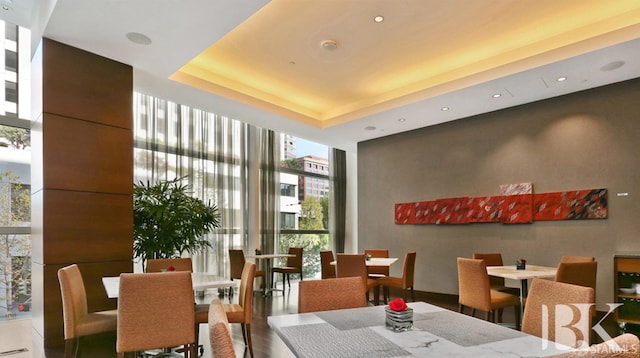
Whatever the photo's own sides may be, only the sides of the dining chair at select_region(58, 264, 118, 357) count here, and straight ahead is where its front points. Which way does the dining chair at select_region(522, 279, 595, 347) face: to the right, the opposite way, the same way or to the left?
to the left

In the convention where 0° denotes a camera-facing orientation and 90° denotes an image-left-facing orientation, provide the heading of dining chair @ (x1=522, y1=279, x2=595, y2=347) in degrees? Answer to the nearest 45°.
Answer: approximately 135°

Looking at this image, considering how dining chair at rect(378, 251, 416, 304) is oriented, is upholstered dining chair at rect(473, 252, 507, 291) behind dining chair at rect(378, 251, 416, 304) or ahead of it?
behind

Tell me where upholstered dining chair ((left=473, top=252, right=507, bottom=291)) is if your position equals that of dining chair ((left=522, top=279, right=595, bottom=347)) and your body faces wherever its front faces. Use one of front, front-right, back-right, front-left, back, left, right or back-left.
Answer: front-right

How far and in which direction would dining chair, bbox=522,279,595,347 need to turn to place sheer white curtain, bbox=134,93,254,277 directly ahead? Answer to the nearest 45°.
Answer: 0° — it already faces it

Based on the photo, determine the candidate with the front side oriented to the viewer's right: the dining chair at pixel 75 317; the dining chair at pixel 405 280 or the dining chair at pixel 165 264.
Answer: the dining chair at pixel 75 317

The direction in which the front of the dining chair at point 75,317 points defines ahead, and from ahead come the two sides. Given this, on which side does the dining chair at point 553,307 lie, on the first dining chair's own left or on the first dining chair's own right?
on the first dining chair's own right
